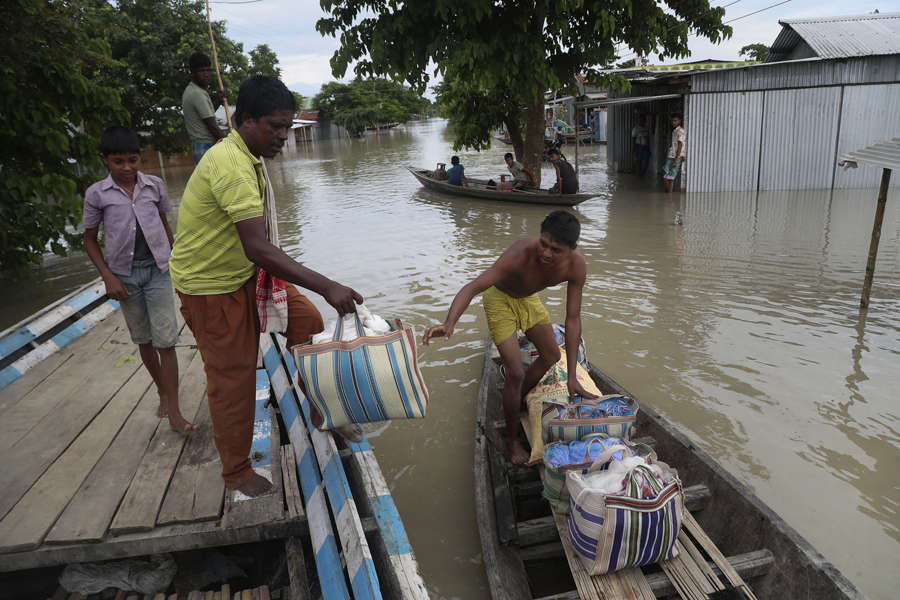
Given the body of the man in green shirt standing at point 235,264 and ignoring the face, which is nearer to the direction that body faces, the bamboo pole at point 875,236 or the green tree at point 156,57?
the bamboo pole

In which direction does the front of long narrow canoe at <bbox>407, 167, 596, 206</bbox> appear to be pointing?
to the viewer's left

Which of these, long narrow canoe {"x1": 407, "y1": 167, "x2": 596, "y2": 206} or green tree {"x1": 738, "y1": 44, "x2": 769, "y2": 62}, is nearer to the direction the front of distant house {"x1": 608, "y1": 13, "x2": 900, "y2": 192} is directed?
the long narrow canoe

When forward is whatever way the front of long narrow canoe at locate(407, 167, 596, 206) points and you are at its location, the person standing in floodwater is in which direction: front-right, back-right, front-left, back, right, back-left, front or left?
back

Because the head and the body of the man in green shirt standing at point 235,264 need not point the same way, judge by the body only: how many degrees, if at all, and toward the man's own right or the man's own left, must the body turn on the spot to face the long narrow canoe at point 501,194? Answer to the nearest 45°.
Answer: approximately 45° to the man's own left

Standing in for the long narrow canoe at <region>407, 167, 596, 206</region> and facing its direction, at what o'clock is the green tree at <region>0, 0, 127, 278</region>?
The green tree is roughly at 10 o'clock from the long narrow canoe.

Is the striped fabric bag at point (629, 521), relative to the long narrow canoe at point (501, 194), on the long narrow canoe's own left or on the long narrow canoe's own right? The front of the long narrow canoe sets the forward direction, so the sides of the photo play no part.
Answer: on the long narrow canoe's own left

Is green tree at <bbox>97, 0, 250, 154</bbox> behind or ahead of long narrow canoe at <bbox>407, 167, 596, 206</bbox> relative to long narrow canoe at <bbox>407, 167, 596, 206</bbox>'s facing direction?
ahead

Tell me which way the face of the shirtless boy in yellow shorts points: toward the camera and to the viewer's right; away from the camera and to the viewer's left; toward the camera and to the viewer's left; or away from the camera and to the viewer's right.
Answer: toward the camera and to the viewer's left

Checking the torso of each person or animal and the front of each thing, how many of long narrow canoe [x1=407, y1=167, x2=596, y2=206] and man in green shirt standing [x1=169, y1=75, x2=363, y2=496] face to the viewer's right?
1

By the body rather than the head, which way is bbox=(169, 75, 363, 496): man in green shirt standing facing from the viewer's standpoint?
to the viewer's right

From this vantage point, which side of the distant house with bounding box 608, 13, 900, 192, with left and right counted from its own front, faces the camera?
left

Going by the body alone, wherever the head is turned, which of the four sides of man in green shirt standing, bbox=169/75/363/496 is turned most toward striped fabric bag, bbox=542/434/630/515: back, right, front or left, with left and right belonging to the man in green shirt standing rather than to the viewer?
front

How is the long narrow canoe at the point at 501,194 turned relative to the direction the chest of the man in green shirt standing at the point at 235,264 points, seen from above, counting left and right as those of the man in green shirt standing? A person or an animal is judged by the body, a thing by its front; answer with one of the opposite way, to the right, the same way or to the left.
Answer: the opposite way
